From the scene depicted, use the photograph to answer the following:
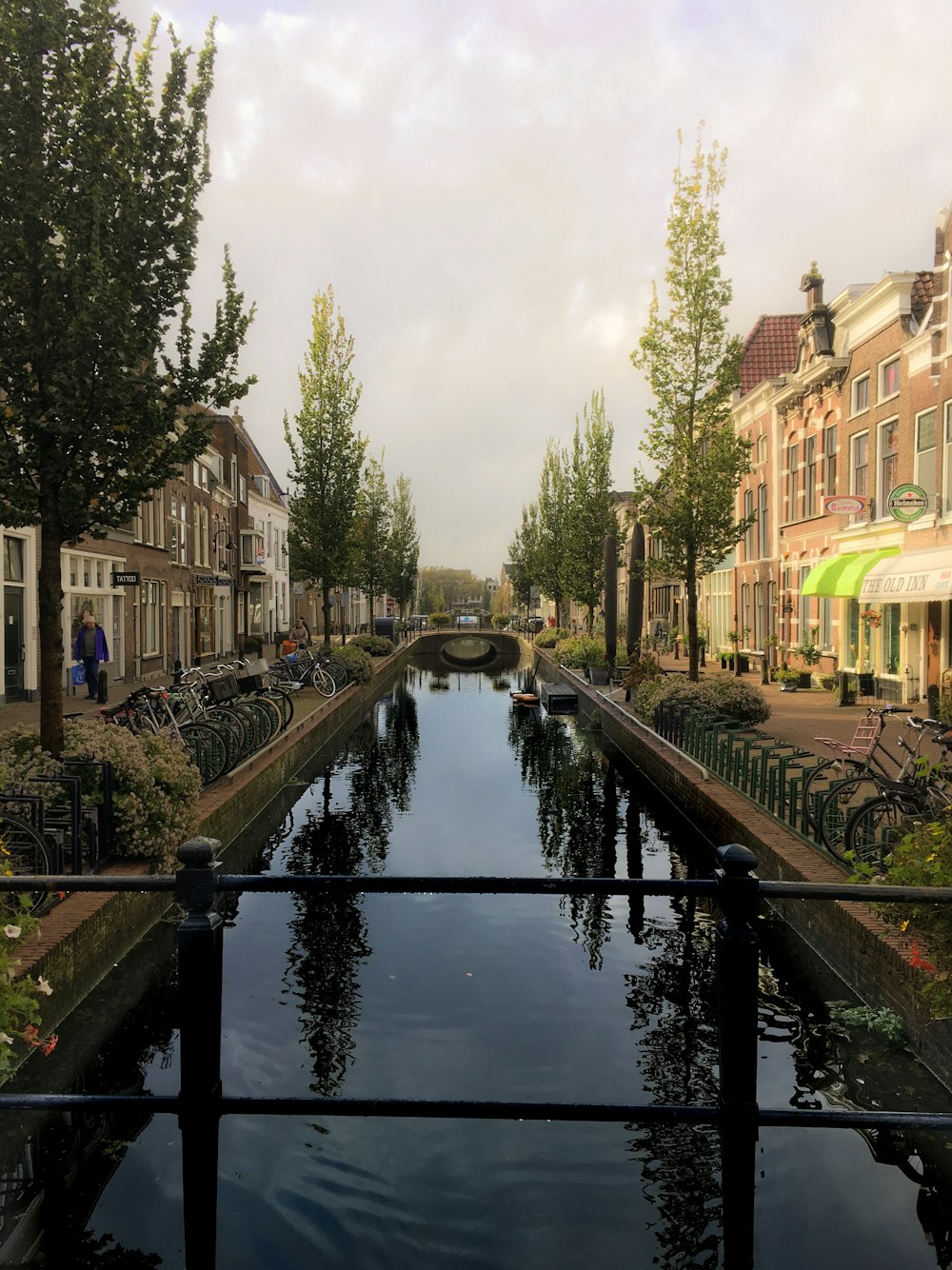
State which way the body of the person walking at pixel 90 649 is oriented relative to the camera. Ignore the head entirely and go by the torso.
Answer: toward the camera

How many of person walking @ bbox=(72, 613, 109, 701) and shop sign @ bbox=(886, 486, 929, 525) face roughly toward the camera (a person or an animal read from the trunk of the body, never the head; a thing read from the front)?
2

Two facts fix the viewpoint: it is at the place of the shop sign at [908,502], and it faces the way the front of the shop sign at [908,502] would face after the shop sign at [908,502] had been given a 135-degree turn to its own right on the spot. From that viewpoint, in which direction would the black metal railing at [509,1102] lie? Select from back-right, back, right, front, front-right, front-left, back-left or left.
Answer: back-left

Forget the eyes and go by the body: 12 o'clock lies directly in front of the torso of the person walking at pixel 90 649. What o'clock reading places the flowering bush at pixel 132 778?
The flowering bush is roughly at 12 o'clock from the person walking.

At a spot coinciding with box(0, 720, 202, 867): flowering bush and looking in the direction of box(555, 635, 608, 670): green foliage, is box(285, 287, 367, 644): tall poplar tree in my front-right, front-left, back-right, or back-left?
front-left

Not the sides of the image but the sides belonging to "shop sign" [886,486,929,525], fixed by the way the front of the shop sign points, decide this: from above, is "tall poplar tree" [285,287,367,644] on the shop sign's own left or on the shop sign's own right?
on the shop sign's own right

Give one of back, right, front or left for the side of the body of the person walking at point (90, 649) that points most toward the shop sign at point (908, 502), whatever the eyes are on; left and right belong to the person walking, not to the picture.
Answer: left

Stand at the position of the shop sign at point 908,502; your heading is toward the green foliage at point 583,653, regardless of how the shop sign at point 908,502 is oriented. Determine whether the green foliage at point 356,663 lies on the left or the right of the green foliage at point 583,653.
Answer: left

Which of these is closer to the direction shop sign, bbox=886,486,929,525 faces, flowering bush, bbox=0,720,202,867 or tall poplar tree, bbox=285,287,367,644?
the flowering bush

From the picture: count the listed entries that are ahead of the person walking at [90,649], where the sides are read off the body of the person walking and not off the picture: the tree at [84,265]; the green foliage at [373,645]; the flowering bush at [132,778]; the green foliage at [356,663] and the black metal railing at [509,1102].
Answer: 3

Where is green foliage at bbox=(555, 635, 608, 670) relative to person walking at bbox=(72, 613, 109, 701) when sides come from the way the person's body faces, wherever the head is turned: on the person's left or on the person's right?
on the person's left

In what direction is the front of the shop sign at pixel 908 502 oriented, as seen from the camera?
facing the viewer

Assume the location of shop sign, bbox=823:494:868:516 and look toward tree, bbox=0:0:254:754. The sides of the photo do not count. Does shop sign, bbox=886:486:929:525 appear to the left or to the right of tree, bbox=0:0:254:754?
left

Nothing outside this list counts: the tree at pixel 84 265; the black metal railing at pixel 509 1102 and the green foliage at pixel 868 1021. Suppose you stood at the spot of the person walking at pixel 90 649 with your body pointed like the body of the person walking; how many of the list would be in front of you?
3

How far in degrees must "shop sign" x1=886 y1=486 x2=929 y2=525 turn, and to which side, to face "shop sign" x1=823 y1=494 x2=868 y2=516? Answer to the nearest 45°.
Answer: approximately 180°

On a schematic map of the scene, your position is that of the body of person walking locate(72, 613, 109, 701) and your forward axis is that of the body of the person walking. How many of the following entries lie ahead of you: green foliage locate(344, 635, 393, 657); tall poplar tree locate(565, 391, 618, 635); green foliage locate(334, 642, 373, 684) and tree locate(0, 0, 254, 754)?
1

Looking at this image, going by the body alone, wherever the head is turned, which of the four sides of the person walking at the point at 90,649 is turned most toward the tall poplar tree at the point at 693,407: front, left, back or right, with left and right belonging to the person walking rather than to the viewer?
left

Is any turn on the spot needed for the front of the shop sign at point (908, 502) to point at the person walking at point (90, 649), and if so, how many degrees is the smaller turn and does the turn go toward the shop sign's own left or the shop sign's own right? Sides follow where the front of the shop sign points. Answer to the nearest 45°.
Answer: approximately 90° to the shop sign's own right

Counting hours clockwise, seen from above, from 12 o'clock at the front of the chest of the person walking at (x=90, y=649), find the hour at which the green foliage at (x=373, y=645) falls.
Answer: The green foliage is roughly at 7 o'clock from the person walking.
